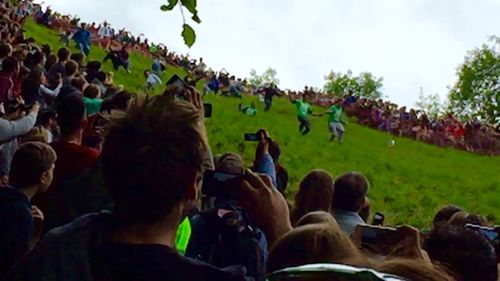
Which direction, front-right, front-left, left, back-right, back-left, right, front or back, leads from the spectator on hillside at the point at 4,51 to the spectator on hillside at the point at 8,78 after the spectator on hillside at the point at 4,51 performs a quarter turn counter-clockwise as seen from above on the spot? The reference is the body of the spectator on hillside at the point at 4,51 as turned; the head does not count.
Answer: back

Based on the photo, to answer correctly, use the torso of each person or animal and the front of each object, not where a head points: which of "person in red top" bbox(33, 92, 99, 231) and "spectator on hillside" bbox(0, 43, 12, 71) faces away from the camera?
the person in red top

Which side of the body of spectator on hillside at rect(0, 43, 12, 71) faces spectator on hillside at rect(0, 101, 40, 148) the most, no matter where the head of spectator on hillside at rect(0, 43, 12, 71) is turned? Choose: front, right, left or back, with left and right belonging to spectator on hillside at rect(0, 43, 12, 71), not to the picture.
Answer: right

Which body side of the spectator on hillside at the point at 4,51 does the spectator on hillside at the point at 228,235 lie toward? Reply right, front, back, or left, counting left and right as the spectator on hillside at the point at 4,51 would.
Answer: right

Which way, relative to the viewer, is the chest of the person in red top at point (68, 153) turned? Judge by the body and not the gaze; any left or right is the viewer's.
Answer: facing away from the viewer

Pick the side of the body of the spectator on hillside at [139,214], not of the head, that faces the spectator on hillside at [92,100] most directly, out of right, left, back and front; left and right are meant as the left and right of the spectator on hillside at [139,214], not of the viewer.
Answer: front

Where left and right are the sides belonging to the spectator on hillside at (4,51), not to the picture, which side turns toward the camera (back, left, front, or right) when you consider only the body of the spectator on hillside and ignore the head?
right

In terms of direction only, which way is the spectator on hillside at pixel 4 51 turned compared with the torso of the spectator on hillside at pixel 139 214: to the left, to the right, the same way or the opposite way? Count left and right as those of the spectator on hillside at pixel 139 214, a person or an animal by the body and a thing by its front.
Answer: to the right

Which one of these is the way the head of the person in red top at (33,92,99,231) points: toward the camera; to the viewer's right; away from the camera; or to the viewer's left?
away from the camera

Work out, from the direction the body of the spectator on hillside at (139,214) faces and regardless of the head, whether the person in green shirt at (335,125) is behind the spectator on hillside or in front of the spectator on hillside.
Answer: in front

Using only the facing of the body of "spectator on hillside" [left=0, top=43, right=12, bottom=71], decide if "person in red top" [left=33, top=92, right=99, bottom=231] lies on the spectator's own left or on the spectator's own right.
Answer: on the spectator's own right

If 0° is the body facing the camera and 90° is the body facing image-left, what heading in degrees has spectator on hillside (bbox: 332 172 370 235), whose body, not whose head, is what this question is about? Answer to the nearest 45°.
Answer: approximately 225°

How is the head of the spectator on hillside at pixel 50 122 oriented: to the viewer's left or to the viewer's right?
to the viewer's right

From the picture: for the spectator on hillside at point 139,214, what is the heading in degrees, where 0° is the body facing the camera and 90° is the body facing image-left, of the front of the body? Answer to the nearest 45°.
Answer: approximately 180°
